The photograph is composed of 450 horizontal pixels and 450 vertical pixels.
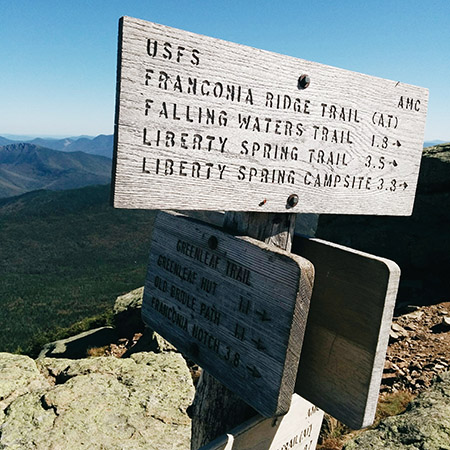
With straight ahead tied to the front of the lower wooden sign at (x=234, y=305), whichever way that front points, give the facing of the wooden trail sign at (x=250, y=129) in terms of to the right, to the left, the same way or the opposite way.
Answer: to the left

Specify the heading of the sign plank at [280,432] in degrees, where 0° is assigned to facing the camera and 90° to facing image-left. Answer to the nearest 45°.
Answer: approximately 315°

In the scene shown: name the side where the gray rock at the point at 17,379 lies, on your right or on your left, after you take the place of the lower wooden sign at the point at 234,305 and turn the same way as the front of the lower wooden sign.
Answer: on your right

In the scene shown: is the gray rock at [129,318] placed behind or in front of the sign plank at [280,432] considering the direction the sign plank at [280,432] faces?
behind

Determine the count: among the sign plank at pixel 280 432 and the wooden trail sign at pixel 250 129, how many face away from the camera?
0

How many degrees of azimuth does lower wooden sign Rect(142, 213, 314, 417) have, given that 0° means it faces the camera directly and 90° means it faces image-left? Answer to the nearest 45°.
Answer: approximately 45°

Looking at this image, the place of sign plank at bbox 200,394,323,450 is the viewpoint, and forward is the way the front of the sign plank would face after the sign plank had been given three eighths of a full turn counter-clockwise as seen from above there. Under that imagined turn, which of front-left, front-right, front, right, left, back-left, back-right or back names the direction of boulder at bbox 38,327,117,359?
front-left

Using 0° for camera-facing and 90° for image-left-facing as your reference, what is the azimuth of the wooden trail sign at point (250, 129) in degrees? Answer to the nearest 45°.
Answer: approximately 315°
